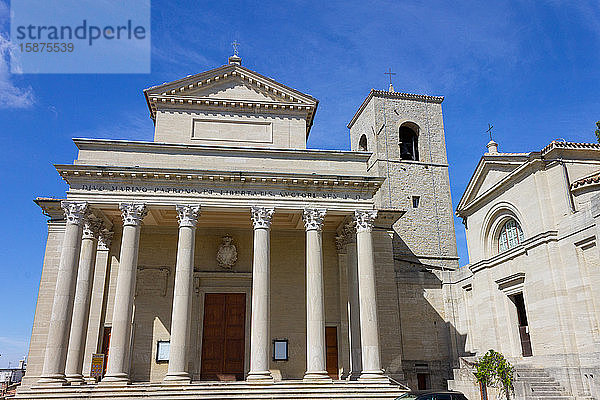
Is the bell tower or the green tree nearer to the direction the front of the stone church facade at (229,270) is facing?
the green tree

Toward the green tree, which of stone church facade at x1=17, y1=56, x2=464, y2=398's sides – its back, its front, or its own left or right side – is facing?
left

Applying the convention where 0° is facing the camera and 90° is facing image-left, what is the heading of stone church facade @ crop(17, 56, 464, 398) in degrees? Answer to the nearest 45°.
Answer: approximately 0°

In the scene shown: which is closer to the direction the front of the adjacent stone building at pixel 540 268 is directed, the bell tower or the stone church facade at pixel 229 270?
the stone church facade

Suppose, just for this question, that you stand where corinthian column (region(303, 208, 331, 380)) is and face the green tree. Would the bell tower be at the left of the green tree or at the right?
left

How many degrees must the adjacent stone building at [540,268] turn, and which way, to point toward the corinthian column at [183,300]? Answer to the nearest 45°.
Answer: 0° — it already faces it

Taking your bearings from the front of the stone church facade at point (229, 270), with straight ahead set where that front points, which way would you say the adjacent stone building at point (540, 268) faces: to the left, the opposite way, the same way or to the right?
to the right
